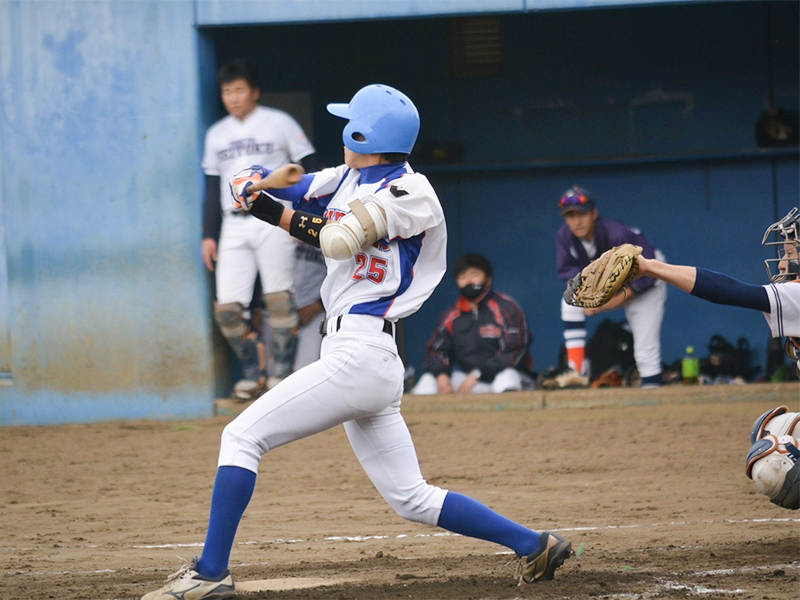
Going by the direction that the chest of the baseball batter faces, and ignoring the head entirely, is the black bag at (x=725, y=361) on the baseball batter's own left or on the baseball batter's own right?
on the baseball batter's own right

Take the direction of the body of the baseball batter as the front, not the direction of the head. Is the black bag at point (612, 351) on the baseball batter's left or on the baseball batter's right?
on the baseball batter's right
